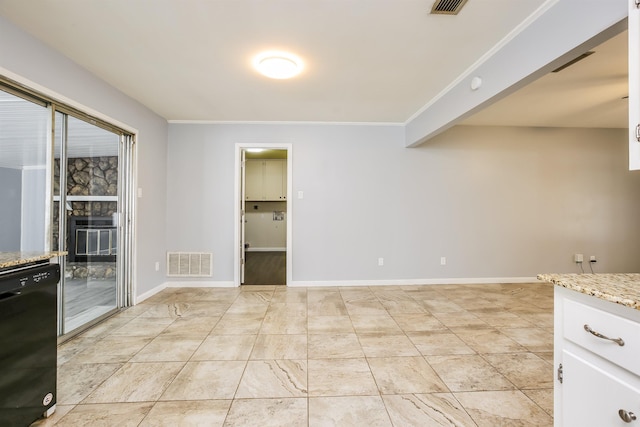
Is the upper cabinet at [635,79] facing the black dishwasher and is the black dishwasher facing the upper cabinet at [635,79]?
yes

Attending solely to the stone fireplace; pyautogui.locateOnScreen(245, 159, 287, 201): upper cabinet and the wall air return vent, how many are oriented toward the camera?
3

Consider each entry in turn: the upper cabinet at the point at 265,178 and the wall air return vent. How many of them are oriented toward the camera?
2

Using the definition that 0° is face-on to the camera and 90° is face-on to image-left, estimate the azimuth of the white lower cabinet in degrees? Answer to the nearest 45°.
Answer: approximately 45°

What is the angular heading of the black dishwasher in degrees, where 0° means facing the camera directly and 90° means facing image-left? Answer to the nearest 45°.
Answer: approximately 315°

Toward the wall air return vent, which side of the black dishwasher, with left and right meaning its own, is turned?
left

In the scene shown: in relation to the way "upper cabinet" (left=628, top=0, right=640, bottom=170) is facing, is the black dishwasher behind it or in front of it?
in front

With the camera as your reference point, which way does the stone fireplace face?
facing the viewer

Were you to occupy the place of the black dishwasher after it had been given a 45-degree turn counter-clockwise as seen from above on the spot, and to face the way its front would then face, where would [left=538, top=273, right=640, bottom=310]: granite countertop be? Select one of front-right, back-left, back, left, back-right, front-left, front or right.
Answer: front-right

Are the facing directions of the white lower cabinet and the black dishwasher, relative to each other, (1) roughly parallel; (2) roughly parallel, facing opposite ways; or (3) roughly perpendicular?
roughly parallel, facing opposite ways

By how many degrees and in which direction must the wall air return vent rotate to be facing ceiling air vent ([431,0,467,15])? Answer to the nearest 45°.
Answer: approximately 45° to its left

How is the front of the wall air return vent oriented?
toward the camera
